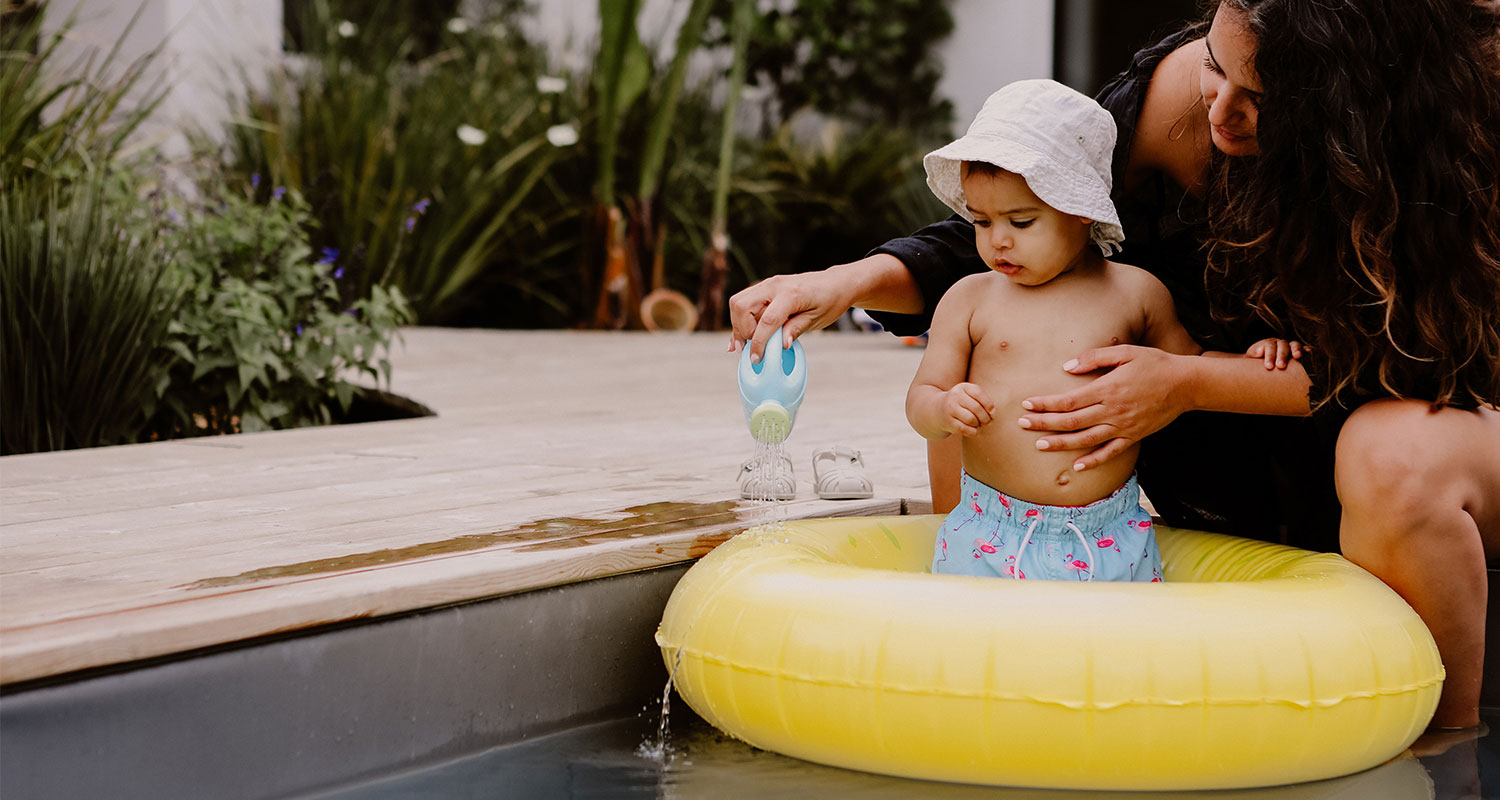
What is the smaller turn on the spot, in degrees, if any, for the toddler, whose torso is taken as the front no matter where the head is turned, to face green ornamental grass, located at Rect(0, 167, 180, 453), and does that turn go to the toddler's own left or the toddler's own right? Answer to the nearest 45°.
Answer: approximately 90° to the toddler's own right

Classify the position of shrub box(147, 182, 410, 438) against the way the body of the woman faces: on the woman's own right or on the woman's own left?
on the woman's own right

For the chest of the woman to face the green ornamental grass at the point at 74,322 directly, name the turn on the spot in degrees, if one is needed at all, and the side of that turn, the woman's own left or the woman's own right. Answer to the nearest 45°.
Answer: approximately 45° to the woman's own right

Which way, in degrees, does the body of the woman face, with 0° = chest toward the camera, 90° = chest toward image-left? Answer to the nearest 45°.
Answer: approximately 45°

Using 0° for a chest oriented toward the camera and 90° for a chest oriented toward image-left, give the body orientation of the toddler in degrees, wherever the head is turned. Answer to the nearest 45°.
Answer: approximately 0°

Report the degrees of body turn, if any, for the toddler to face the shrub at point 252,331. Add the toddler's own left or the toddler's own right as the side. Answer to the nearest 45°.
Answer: approximately 135° to the toddler's own right

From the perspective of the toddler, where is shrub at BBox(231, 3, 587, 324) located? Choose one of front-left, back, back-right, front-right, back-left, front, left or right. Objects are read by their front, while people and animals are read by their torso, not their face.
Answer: back-right
